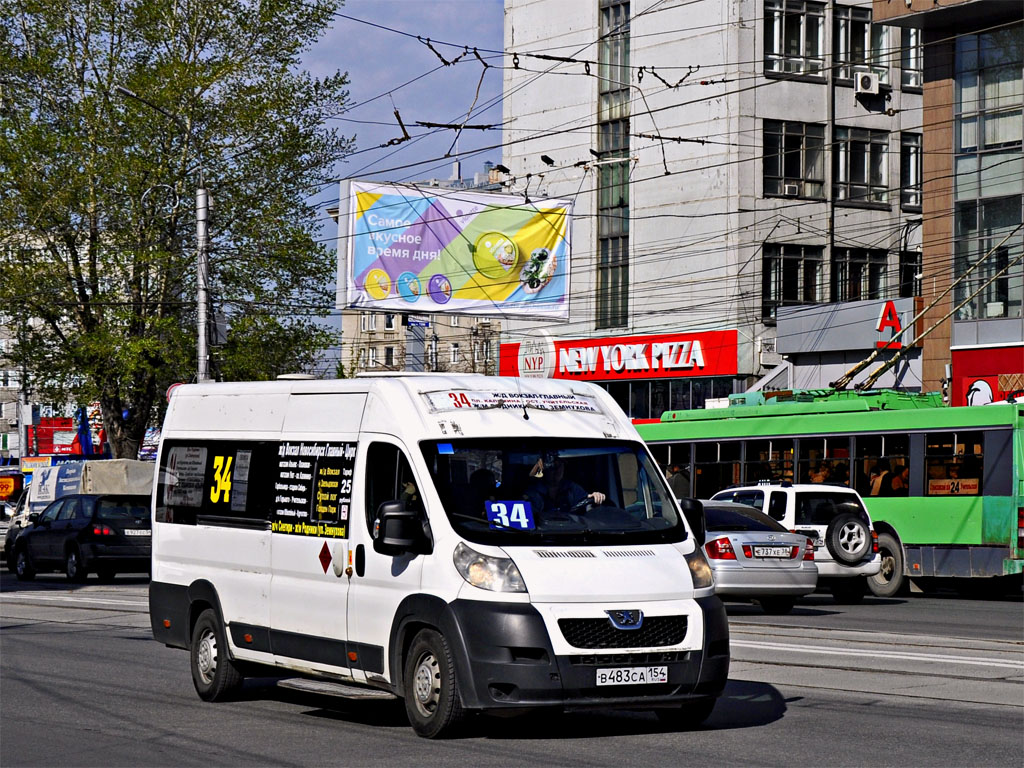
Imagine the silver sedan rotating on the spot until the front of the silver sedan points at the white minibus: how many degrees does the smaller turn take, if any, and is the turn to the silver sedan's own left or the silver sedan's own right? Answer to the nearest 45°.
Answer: approximately 135° to the silver sedan's own left

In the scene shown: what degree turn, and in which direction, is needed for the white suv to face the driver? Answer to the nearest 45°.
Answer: approximately 135° to its left

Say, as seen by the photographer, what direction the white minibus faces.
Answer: facing the viewer and to the right of the viewer

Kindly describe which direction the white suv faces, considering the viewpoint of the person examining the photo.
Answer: facing away from the viewer and to the left of the viewer

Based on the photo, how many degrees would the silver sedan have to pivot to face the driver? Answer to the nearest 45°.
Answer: approximately 135° to its left

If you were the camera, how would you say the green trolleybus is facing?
facing to the left of the viewer

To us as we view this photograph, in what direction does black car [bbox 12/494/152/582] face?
facing away from the viewer and to the left of the viewer

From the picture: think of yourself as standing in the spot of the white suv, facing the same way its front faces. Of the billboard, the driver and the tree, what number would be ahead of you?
2

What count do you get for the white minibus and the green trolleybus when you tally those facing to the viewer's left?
1

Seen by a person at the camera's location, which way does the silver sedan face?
facing away from the viewer and to the left of the viewer

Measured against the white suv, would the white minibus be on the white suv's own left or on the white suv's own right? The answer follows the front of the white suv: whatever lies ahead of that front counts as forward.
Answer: on the white suv's own left

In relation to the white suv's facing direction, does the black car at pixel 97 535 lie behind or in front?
in front

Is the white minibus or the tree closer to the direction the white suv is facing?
the tree
